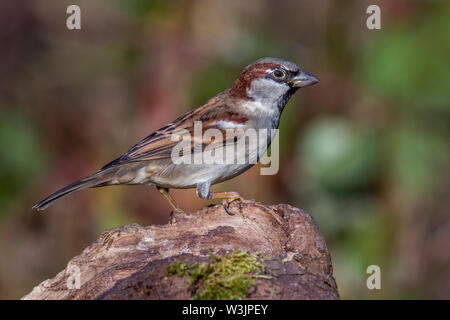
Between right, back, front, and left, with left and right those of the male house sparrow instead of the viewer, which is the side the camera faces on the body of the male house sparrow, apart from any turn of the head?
right
